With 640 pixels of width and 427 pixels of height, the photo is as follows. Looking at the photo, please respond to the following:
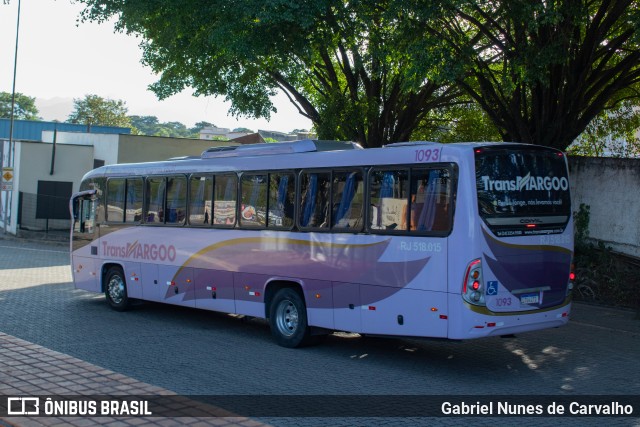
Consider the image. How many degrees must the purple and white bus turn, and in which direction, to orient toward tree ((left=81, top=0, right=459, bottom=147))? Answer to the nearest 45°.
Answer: approximately 45° to its right

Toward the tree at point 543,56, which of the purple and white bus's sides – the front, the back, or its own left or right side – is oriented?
right

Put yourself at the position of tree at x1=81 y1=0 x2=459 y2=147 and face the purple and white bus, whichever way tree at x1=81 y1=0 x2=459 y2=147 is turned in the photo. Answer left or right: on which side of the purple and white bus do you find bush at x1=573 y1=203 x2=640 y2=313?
left

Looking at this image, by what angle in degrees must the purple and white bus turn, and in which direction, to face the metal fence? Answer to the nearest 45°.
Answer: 0° — it already faces it

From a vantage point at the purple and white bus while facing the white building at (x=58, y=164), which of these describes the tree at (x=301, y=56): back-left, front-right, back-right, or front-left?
front-right

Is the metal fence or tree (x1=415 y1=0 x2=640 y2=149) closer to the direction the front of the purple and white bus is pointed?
the metal fence

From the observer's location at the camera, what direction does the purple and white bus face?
facing away from the viewer and to the left of the viewer

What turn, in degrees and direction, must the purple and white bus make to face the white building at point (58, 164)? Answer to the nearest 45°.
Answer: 0° — it already faces it

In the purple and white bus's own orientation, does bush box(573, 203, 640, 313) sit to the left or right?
on its right
